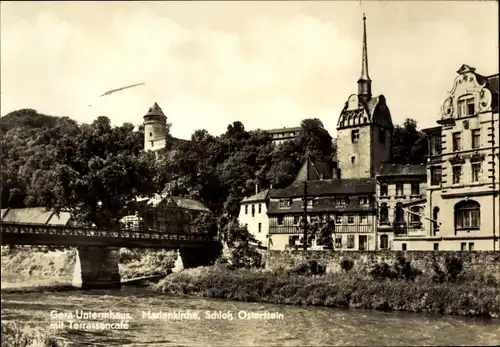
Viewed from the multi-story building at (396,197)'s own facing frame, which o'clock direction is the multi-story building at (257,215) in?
the multi-story building at (257,215) is roughly at 4 o'clock from the multi-story building at (396,197).

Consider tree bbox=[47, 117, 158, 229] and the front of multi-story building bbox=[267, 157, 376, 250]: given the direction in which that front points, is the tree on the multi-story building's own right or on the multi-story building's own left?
on the multi-story building's own right

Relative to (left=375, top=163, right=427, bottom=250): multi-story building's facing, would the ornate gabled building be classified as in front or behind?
in front

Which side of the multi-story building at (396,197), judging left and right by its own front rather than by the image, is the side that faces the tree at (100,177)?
right

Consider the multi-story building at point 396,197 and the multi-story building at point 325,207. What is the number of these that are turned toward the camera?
2

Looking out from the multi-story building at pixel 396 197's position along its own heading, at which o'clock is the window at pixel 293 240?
The window is roughly at 4 o'clock from the multi-story building.

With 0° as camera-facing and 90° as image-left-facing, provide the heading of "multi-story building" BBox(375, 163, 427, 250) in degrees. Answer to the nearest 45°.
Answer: approximately 0°

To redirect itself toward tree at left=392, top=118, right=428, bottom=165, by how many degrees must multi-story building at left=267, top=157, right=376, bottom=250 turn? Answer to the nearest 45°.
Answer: approximately 135° to its left

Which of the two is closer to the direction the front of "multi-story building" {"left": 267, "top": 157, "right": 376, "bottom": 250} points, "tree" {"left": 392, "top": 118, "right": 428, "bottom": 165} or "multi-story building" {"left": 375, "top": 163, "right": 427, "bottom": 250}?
the multi-story building

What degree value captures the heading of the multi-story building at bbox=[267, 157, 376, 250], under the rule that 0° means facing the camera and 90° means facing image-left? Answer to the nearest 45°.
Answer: approximately 0°
